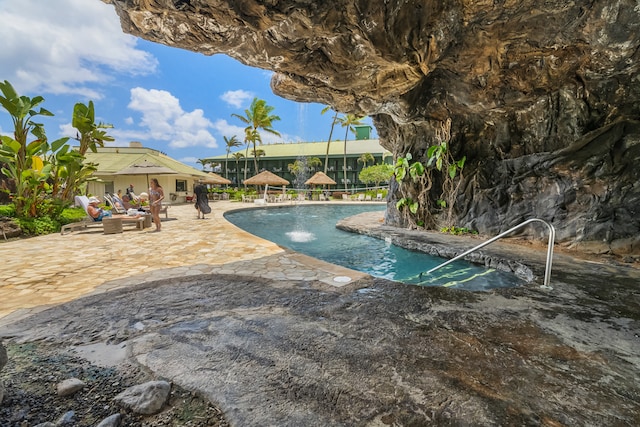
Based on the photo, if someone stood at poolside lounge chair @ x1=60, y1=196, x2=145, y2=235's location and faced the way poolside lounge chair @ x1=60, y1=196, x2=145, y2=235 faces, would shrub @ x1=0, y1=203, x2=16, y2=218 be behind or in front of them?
behind

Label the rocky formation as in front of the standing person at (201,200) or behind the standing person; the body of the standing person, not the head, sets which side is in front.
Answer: behind

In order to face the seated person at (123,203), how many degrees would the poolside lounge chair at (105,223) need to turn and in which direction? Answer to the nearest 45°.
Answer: approximately 90° to its left

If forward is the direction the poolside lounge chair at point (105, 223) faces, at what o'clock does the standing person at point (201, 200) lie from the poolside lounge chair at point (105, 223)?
The standing person is roughly at 11 o'clock from the poolside lounge chair.

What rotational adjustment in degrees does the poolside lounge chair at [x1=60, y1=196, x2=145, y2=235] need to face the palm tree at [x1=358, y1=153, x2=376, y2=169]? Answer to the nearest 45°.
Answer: approximately 45° to its left

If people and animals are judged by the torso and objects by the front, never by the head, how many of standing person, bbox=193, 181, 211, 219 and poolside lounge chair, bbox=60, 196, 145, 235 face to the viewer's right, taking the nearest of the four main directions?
1

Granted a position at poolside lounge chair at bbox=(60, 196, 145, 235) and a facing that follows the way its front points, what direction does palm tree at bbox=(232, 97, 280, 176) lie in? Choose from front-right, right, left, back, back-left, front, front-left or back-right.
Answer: front-left

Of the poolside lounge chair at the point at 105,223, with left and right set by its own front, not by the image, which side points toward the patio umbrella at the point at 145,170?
left

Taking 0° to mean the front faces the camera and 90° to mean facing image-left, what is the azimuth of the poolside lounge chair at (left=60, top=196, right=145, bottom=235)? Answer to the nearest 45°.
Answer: approximately 270°
